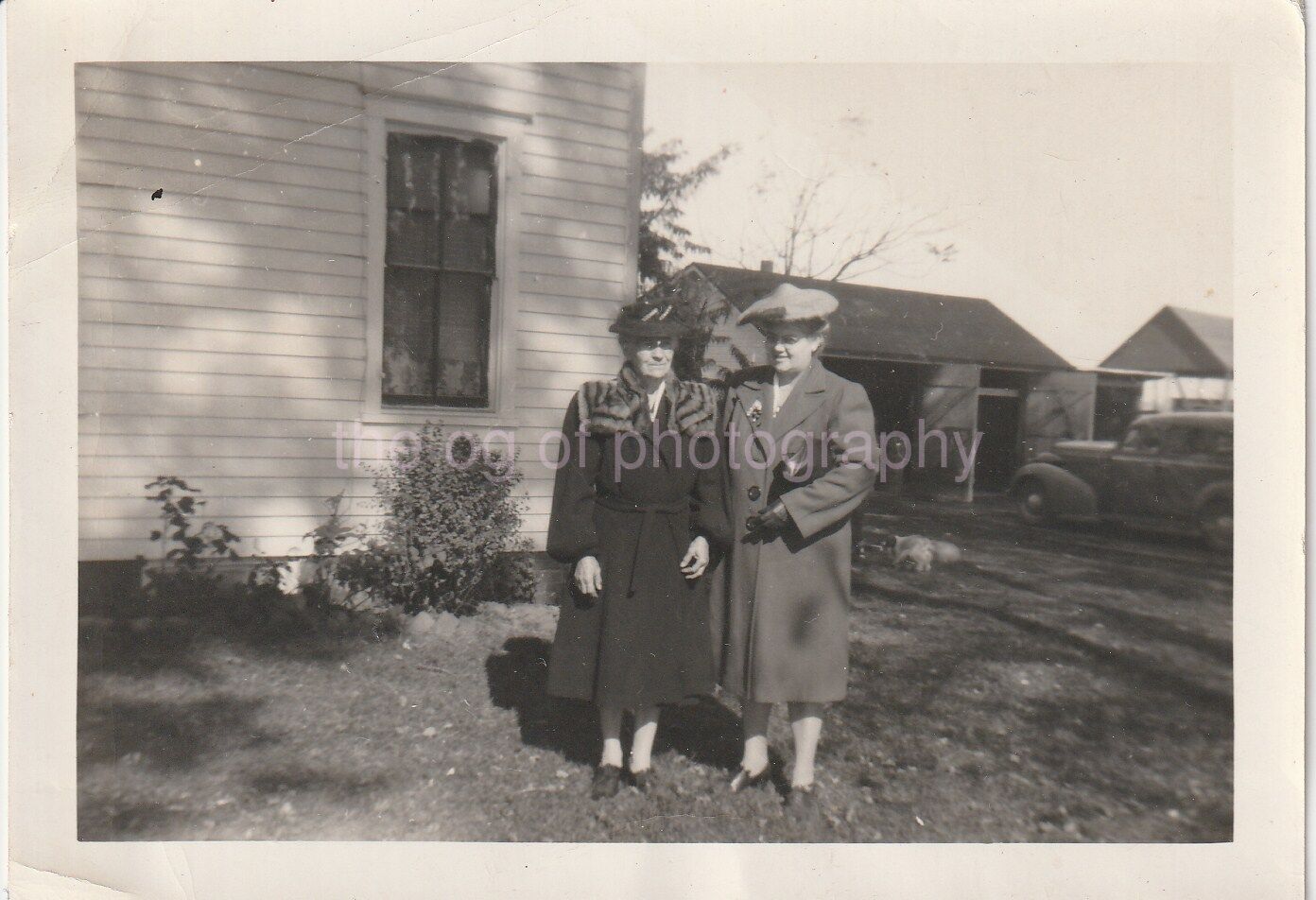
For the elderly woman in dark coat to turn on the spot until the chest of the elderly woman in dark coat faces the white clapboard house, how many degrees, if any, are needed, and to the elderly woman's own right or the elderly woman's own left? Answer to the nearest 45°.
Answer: approximately 135° to the elderly woman's own right

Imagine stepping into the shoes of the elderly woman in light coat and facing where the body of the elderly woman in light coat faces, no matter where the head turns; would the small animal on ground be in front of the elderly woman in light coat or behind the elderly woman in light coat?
behind

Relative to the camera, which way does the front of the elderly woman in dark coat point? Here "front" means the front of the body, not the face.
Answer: toward the camera

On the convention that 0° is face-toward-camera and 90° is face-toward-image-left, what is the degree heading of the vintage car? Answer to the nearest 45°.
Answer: approximately 135°

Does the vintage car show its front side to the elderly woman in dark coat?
no

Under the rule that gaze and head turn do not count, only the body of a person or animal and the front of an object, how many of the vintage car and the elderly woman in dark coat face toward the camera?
1

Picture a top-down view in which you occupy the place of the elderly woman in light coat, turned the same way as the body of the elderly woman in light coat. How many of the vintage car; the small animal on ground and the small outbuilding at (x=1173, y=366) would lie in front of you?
0

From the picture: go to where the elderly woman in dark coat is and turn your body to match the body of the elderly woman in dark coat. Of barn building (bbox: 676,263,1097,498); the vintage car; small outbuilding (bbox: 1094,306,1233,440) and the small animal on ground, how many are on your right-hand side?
0

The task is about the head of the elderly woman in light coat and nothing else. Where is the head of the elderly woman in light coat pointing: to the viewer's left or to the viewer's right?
to the viewer's left

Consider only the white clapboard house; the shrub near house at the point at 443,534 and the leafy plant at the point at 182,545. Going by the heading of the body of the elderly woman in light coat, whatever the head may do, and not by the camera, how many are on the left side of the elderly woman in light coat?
0

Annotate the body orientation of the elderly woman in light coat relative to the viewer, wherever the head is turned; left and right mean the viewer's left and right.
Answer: facing the viewer and to the left of the viewer

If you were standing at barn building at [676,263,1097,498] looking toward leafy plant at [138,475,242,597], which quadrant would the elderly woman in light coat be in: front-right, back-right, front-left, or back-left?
front-left
